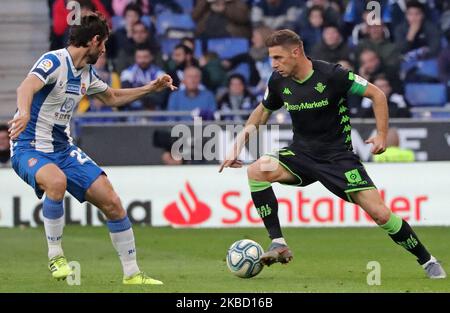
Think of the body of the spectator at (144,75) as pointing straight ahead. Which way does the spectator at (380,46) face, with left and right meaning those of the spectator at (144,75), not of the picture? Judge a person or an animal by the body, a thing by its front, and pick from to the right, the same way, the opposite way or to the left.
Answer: the same way

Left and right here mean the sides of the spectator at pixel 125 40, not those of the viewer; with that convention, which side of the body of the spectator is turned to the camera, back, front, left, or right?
front

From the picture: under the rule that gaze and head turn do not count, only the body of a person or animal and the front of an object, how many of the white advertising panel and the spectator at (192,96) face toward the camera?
2

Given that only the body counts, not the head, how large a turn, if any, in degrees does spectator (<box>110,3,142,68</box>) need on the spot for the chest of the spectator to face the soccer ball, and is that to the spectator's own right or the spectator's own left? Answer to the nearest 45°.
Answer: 0° — they already face it

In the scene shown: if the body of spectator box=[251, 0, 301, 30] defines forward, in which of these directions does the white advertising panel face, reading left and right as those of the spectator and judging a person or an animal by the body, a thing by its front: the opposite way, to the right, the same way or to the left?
the same way

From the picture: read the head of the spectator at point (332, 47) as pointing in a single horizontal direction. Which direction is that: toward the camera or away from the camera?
toward the camera

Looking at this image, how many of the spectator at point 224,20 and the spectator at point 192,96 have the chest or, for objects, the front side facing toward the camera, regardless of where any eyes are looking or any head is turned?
2

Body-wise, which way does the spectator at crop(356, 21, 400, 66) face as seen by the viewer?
toward the camera

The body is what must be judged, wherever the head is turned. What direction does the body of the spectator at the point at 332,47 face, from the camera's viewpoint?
toward the camera

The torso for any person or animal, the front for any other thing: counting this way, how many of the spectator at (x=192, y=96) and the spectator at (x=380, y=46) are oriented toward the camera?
2

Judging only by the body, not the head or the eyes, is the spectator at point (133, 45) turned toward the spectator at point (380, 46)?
no

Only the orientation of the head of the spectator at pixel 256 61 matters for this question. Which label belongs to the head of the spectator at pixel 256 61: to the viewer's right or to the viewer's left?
to the viewer's left

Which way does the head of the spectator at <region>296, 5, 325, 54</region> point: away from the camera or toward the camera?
toward the camera

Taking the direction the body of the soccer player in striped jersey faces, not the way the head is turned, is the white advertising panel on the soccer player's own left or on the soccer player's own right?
on the soccer player's own left

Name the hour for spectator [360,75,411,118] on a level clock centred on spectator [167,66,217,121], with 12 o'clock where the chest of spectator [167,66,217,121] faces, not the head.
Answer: spectator [360,75,411,118] is roughly at 9 o'clock from spectator [167,66,217,121].

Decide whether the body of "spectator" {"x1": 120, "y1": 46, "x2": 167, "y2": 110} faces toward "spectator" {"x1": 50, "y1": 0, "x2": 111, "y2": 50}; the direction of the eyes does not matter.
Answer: no
